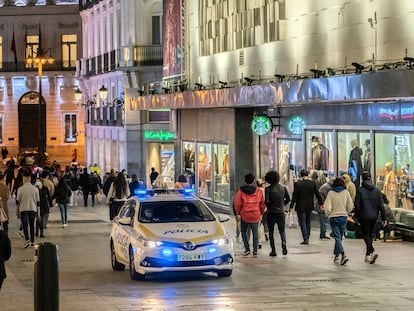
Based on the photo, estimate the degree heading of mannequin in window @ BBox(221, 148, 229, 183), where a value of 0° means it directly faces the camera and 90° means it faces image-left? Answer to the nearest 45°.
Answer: approximately 45°

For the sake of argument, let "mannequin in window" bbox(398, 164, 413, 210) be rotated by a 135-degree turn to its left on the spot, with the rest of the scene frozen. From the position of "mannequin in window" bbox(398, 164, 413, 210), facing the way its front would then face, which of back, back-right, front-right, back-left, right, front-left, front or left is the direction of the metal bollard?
right

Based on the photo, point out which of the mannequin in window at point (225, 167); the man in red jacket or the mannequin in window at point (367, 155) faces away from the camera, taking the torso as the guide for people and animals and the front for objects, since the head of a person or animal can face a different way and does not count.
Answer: the man in red jacket

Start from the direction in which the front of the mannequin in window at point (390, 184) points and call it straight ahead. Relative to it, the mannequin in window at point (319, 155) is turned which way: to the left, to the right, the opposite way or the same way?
the same way

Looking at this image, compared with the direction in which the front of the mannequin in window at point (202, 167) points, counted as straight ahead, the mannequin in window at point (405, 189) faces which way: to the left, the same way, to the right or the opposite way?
the same way

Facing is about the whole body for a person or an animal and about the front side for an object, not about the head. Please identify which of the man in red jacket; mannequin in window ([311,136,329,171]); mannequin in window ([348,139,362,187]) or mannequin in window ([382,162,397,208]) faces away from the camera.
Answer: the man in red jacket

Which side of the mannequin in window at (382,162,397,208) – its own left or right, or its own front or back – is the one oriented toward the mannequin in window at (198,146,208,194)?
right

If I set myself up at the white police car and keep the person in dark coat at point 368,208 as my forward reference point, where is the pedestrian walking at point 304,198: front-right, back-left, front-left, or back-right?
front-left

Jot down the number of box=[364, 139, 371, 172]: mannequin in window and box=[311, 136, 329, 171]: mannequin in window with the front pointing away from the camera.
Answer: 0
